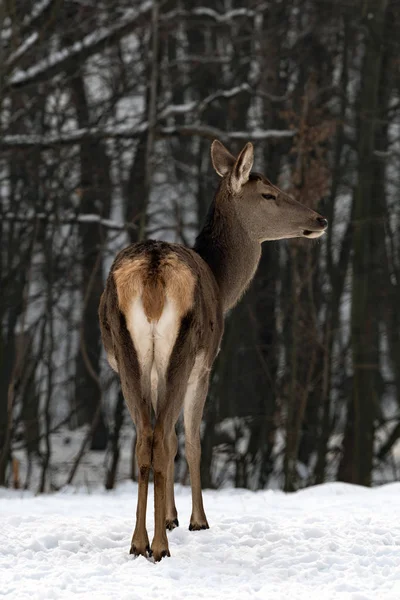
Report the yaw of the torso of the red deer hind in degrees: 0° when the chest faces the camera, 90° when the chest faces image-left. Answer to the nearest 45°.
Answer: approximately 180°
